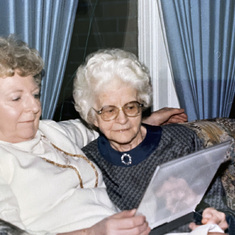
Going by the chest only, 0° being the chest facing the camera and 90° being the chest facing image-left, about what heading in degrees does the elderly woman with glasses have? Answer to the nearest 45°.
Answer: approximately 0°

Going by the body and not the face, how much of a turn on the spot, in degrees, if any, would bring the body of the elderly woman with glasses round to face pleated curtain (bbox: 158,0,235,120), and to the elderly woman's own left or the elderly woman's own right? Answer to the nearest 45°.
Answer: approximately 135° to the elderly woman's own left
